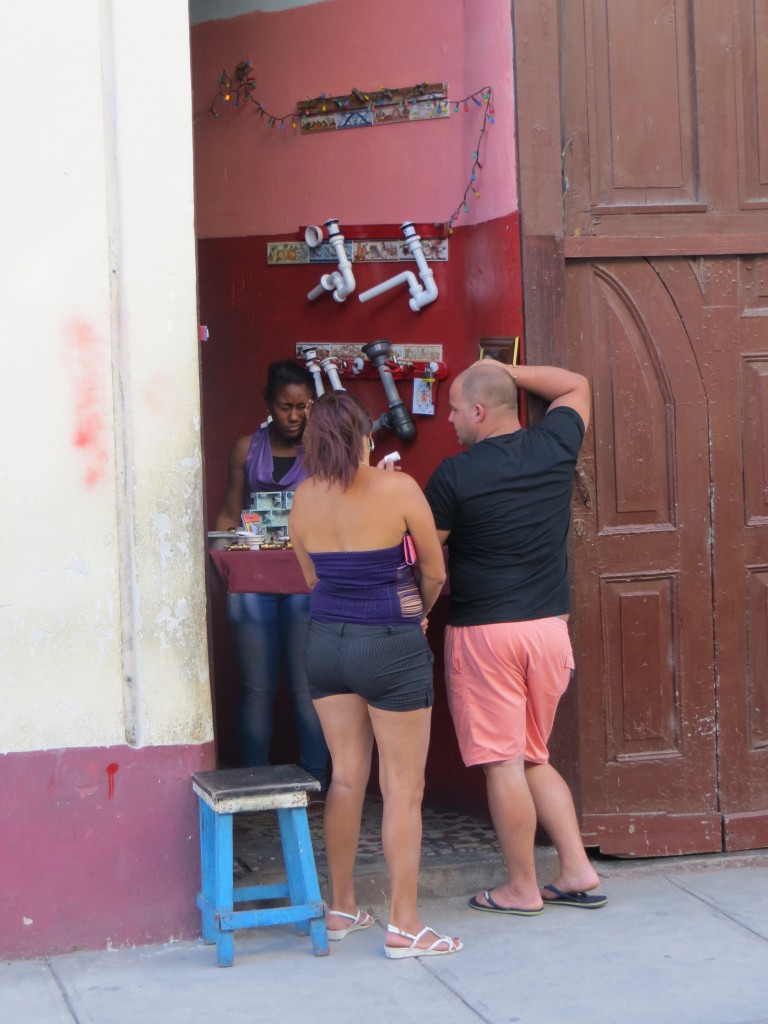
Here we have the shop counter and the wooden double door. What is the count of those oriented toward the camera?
2

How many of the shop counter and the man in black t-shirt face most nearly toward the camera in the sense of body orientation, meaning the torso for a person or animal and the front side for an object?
1

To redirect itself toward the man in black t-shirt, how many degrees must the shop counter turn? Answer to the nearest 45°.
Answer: approximately 45° to its left

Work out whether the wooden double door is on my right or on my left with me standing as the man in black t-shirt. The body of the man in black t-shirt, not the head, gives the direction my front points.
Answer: on my right

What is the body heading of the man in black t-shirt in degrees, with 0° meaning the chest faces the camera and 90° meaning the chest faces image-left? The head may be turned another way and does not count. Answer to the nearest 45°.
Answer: approximately 135°

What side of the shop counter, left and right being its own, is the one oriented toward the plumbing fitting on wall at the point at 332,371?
back

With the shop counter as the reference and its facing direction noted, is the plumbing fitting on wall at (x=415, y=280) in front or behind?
behind

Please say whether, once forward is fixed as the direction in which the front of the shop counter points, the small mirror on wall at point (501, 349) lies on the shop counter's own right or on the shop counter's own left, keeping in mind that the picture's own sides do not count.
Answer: on the shop counter's own left

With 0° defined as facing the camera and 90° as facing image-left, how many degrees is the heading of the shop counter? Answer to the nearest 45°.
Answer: approximately 0°
